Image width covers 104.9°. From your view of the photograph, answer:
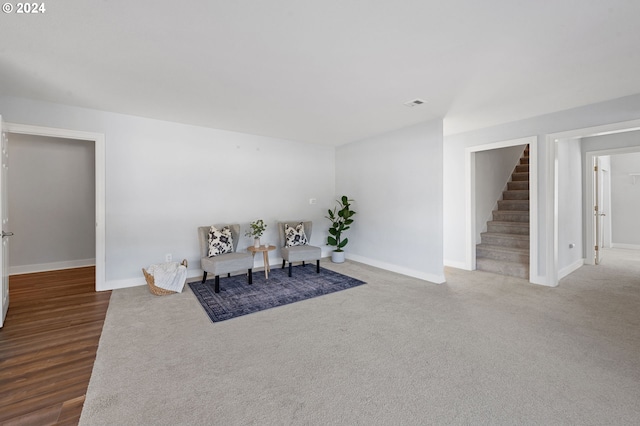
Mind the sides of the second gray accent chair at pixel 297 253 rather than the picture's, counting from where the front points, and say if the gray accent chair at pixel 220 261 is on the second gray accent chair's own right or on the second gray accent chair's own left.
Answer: on the second gray accent chair's own right

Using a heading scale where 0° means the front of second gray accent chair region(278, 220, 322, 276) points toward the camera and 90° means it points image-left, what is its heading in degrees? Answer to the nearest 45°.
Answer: approximately 315°

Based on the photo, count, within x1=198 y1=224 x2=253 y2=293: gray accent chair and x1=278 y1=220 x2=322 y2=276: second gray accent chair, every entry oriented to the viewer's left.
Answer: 0

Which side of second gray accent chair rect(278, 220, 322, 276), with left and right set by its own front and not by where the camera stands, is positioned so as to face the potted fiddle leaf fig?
left

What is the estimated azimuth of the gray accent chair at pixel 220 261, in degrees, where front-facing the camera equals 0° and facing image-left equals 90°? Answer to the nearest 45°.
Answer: approximately 315°

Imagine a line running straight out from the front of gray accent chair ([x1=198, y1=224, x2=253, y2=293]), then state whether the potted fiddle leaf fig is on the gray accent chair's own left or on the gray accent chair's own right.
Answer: on the gray accent chair's own left
